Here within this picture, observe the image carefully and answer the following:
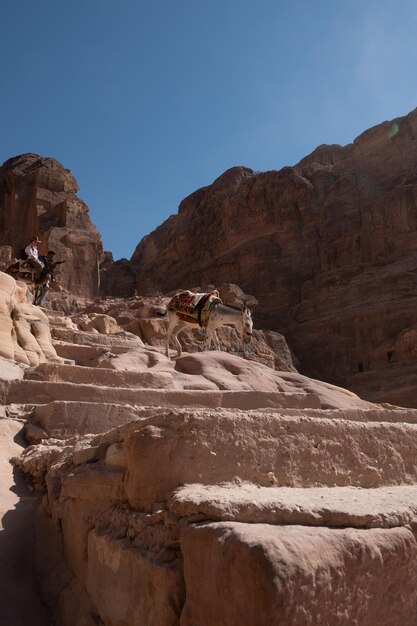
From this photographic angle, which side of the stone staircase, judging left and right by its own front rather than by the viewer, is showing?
front

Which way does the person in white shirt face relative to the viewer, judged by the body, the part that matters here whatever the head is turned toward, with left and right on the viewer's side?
facing the viewer and to the right of the viewer

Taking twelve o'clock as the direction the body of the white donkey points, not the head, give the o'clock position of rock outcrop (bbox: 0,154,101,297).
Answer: The rock outcrop is roughly at 8 o'clock from the white donkey.

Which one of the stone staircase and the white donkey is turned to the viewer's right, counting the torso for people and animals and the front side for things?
the white donkey

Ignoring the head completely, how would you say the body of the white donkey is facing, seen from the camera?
to the viewer's right

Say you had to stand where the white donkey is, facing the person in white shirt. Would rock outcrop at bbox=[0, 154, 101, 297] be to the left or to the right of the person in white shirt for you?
right

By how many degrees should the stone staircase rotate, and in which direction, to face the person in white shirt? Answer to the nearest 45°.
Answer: approximately 180°

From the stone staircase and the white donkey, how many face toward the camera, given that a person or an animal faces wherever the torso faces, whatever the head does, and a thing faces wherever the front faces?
1

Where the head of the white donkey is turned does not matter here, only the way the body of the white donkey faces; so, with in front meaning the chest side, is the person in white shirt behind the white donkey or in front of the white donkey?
behind

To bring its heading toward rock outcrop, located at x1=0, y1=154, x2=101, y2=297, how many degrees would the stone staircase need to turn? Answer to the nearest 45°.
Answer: approximately 180°

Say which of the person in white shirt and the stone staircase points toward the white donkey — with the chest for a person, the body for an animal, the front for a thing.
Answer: the person in white shirt

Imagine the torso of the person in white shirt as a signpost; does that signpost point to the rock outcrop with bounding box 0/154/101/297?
no
